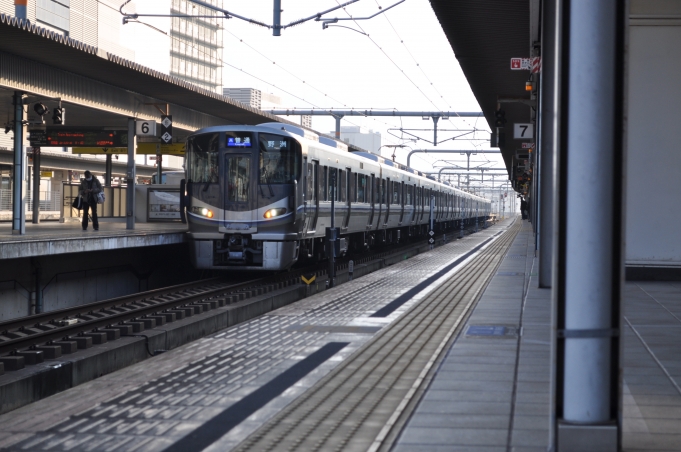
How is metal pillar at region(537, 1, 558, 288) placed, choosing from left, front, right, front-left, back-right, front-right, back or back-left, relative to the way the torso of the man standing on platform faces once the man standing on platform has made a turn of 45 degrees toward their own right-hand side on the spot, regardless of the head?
left

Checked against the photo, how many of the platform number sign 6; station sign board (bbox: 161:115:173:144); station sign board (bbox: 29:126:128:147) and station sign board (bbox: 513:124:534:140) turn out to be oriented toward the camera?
4

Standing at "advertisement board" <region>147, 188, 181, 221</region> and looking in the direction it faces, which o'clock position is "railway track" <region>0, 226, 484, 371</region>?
The railway track is roughly at 12 o'clock from the advertisement board.

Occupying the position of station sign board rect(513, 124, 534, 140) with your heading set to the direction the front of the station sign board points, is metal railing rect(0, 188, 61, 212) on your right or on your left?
on your right

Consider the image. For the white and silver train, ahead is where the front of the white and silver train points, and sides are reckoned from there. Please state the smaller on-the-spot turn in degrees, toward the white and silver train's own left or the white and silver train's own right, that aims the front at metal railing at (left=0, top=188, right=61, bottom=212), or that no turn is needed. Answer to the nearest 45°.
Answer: approximately 90° to the white and silver train's own right

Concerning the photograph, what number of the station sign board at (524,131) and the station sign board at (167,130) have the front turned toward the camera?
2

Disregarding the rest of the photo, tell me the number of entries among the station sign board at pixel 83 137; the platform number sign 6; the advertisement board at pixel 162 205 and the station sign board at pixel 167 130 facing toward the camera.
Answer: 4

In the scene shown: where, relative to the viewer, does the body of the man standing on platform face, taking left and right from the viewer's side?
facing the viewer

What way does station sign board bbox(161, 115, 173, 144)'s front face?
toward the camera

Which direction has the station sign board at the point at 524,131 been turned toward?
toward the camera
